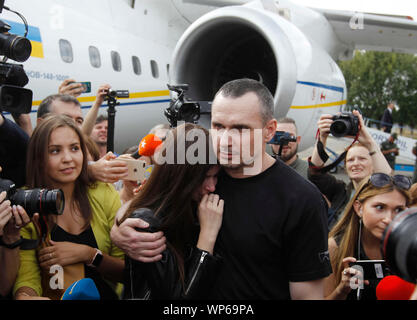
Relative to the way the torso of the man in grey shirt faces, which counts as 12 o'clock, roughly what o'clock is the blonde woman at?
The blonde woman is roughly at 10 o'clock from the man in grey shirt.

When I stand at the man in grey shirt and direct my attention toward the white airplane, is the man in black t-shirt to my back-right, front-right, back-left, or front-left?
back-left

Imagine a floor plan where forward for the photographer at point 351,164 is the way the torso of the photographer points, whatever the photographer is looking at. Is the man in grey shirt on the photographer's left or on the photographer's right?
on the photographer's right

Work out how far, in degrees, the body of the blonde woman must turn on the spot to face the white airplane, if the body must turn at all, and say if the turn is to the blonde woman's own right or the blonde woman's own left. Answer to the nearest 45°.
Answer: approximately 180°

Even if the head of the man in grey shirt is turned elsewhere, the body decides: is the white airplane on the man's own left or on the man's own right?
on the man's own right

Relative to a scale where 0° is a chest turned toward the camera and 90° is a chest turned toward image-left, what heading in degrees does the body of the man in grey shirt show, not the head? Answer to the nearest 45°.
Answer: approximately 45°
